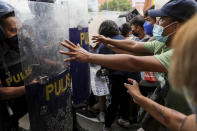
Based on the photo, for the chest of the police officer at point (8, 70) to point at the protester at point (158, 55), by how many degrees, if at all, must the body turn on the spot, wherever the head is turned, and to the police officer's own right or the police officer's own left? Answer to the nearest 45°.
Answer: approximately 45° to the police officer's own left

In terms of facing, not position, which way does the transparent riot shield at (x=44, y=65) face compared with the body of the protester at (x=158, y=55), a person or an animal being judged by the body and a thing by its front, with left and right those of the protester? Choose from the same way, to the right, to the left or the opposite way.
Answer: the opposite way

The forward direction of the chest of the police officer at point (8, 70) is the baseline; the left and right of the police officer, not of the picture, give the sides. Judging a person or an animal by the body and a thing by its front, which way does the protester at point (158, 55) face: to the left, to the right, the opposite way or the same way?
the opposite way

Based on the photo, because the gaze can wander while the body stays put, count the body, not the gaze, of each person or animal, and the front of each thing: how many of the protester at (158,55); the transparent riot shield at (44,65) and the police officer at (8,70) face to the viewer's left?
1

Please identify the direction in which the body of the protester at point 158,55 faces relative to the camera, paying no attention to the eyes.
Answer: to the viewer's left

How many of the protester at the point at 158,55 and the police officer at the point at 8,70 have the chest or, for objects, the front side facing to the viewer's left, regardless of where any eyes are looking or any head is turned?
1

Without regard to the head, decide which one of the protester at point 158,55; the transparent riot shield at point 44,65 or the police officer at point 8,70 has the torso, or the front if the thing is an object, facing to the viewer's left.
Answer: the protester

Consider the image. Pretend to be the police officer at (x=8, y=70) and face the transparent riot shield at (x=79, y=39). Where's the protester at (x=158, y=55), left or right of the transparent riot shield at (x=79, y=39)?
right

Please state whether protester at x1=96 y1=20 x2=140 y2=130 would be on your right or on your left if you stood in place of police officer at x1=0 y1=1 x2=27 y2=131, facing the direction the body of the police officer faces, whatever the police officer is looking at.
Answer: on your left

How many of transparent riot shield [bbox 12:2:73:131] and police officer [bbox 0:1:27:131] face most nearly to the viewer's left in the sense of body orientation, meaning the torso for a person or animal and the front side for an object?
0

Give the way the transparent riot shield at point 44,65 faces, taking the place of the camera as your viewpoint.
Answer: facing the viewer and to the right of the viewer
